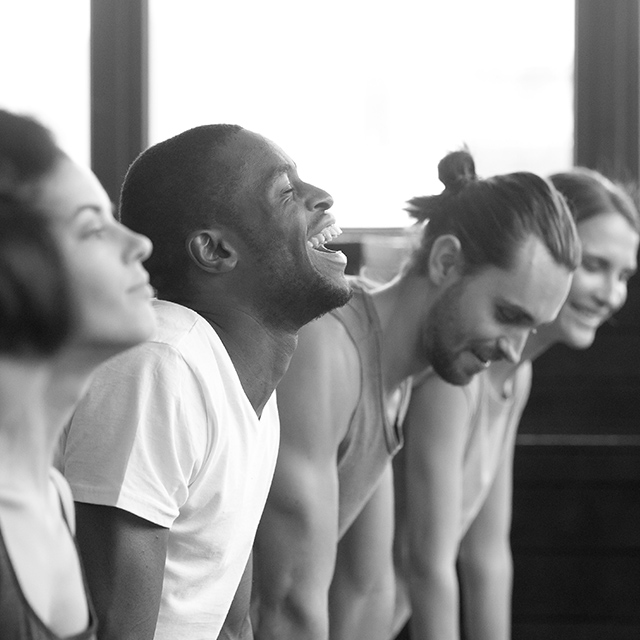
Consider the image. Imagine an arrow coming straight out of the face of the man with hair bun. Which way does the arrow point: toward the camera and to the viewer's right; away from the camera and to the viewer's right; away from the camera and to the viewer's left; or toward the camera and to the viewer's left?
toward the camera and to the viewer's right

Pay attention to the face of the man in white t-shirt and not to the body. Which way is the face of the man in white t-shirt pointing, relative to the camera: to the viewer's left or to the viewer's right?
to the viewer's right

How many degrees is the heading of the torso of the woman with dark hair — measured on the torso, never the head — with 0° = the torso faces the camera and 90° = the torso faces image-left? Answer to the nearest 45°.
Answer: approximately 270°

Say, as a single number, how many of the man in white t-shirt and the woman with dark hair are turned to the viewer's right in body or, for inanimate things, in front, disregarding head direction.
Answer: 2

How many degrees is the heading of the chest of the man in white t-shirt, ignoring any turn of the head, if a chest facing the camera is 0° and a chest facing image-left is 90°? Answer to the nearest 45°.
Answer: approximately 270°

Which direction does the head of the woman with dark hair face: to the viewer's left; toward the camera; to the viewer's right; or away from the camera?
to the viewer's right
